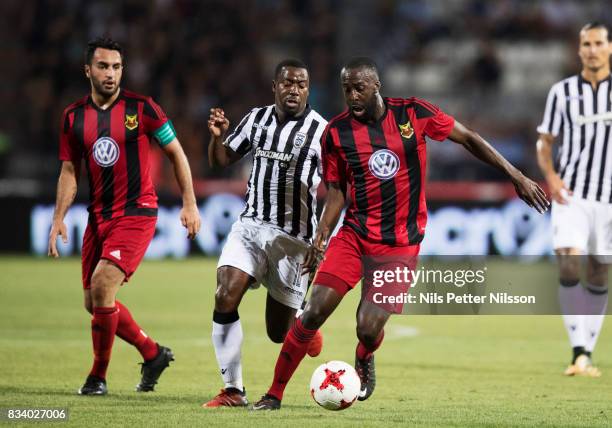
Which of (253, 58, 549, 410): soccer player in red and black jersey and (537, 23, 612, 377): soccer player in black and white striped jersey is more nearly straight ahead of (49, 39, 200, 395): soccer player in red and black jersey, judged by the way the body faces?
the soccer player in red and black jersey

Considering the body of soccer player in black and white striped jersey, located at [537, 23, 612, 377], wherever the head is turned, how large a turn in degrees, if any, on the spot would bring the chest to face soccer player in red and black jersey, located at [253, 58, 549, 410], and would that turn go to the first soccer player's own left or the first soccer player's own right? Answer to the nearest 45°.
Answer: approximately 45° to the first soccer player's own right

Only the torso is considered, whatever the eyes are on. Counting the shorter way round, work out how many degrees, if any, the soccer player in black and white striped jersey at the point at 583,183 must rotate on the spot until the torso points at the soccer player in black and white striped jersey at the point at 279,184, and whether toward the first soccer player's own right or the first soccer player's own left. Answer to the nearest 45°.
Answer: approximately 45° to the first soccer player's own right

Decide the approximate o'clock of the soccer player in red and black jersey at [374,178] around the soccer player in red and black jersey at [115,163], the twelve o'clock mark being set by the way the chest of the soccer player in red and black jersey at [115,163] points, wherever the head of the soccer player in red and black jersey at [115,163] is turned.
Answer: the soccer player in red and black jersey at [374,178] is roughly at 10 o'clock from the soccer player in red and black jersey at [115,163].

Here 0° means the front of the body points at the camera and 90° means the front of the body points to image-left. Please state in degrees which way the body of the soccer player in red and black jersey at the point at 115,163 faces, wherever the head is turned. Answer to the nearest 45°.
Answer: approximately 0°

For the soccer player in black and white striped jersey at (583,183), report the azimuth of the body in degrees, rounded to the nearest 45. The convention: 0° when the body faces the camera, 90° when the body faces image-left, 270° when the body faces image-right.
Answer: approximately 0°

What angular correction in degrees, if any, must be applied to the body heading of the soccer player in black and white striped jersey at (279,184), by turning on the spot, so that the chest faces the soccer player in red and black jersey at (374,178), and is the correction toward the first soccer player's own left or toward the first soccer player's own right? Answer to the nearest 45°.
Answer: approximately 45° to the first soccer player's own left

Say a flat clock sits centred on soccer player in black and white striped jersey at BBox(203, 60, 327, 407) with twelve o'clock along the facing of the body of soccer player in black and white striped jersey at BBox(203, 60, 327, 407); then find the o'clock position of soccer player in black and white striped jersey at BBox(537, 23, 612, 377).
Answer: soccer player in black and white striped jersey at BBox(537, 23, 612, 377) is roughly at 8 o'clock from soccer player in black and white striped jersey at BBox(203, 60, 327, 407).
